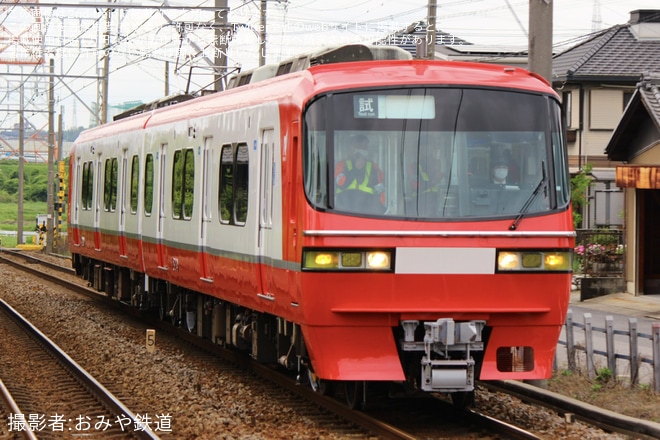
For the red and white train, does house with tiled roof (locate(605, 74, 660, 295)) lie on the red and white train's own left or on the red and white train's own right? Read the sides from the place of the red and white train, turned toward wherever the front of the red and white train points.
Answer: on the red and white train's own left

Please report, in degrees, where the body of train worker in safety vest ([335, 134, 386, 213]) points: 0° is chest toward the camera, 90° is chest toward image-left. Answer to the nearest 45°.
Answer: approximately 0°

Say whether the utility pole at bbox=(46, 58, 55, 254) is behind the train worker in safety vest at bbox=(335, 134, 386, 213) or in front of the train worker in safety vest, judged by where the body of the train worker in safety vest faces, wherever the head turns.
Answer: behind

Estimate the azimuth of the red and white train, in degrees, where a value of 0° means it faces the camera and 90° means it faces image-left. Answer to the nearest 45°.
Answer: approximately 315°

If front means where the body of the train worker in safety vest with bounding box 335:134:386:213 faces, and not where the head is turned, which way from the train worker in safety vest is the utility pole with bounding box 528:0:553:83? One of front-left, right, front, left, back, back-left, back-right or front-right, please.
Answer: back-left
